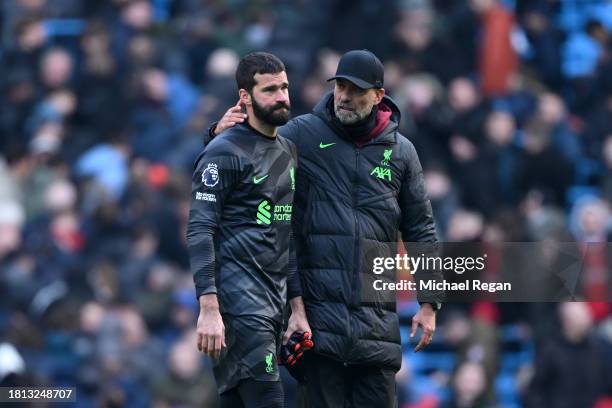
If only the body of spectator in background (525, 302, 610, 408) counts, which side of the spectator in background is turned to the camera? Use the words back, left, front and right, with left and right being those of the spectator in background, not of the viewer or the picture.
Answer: front

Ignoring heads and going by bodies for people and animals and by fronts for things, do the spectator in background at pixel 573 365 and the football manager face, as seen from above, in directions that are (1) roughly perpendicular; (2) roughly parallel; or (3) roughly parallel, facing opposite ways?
roughly parallel

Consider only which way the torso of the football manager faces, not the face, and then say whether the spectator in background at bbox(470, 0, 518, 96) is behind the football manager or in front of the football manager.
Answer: behind

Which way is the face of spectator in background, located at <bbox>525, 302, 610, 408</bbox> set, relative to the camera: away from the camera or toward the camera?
toward the camera

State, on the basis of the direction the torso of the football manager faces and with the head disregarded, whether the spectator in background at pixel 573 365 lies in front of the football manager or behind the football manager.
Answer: behind

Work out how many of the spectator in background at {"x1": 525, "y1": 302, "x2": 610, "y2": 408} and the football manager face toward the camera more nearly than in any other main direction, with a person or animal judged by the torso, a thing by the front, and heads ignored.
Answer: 2

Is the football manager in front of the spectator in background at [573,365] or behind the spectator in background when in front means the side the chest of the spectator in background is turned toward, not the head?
in front
